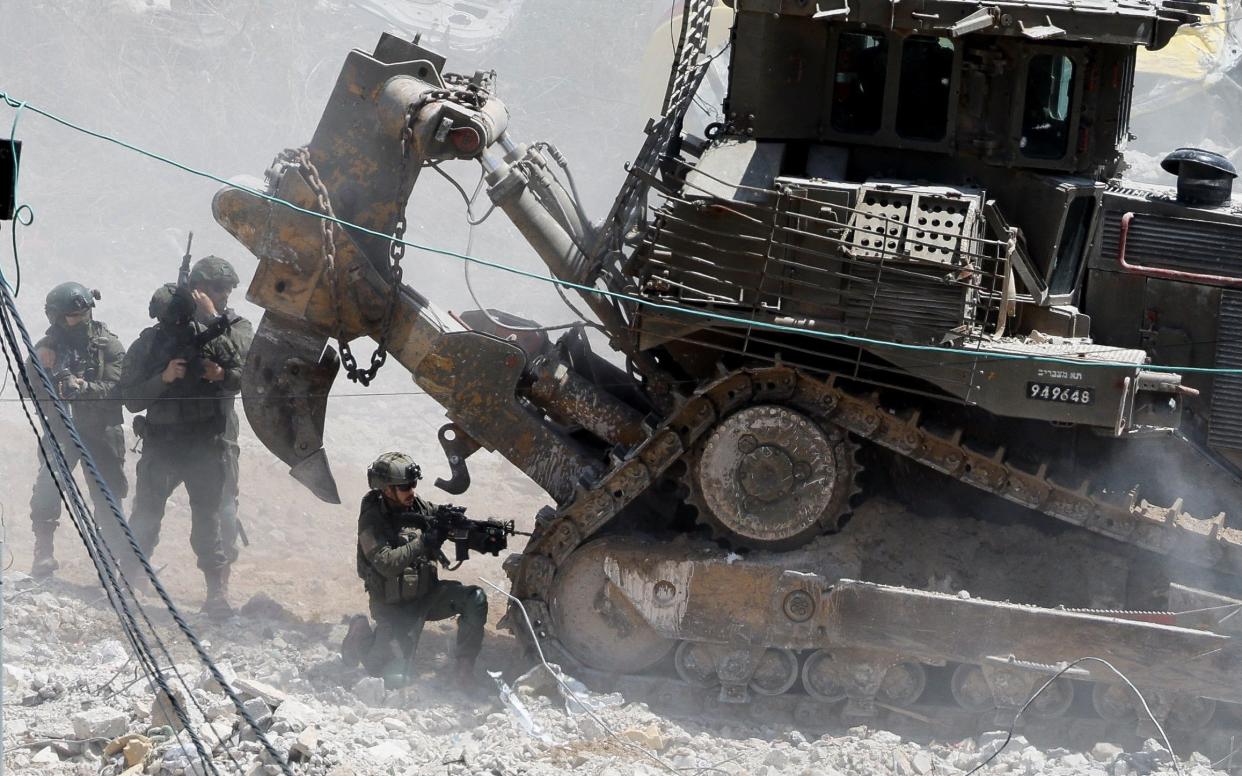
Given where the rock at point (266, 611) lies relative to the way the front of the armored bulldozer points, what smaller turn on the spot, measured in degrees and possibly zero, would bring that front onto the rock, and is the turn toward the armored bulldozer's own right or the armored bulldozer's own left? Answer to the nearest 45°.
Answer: approximately 180°

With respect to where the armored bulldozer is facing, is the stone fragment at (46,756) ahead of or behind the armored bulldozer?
behind

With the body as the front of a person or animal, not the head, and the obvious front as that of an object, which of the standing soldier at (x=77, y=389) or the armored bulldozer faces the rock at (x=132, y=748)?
the standing soldier

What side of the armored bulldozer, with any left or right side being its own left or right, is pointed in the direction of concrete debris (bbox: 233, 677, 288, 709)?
back

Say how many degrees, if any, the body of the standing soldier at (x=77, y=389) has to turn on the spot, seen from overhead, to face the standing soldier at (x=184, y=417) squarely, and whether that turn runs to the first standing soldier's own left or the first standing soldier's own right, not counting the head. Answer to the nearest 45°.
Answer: approximately 45° to the first standing soldier's own left

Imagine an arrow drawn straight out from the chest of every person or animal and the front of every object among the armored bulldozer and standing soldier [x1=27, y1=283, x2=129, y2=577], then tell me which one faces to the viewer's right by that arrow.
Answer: the armored bulldozer

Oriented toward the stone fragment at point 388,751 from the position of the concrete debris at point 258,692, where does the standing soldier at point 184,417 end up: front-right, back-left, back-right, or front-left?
back-left

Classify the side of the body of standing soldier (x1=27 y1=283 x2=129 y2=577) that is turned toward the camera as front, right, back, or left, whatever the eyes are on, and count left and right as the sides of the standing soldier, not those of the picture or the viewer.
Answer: front

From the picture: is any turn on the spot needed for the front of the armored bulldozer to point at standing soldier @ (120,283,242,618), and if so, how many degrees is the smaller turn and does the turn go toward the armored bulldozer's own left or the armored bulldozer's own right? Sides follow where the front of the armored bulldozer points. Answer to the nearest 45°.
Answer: approximately 180°

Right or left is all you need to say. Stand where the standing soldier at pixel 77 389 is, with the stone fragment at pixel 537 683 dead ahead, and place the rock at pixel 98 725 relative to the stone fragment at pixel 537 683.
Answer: right

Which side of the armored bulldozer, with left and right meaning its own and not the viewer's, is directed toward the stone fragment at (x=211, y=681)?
back

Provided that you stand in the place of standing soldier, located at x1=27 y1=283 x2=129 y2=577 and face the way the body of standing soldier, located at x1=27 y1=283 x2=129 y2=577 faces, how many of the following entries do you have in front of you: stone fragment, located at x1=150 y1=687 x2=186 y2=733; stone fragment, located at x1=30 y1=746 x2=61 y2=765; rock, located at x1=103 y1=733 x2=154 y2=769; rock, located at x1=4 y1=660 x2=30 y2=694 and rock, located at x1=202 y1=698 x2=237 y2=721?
5

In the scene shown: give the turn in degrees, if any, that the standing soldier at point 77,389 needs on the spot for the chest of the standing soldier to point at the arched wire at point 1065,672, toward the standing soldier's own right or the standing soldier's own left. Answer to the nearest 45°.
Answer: approximately 45° to the standing soldier's own left

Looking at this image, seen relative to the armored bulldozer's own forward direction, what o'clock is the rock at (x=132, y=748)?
The rock is roughly at 5 o'clock from the armored bulldozer.

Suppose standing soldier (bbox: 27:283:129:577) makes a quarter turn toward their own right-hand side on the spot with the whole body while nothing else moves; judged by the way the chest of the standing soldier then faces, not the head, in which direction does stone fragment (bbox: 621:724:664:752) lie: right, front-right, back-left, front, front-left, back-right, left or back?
back-left

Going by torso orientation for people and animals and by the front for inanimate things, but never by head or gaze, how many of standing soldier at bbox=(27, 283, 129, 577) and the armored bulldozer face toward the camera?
1

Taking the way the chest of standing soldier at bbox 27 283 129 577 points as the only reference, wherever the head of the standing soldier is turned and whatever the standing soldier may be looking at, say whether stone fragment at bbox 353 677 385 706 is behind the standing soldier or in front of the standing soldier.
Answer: in front

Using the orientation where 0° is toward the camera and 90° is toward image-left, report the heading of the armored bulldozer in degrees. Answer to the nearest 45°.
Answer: approximately 270°
